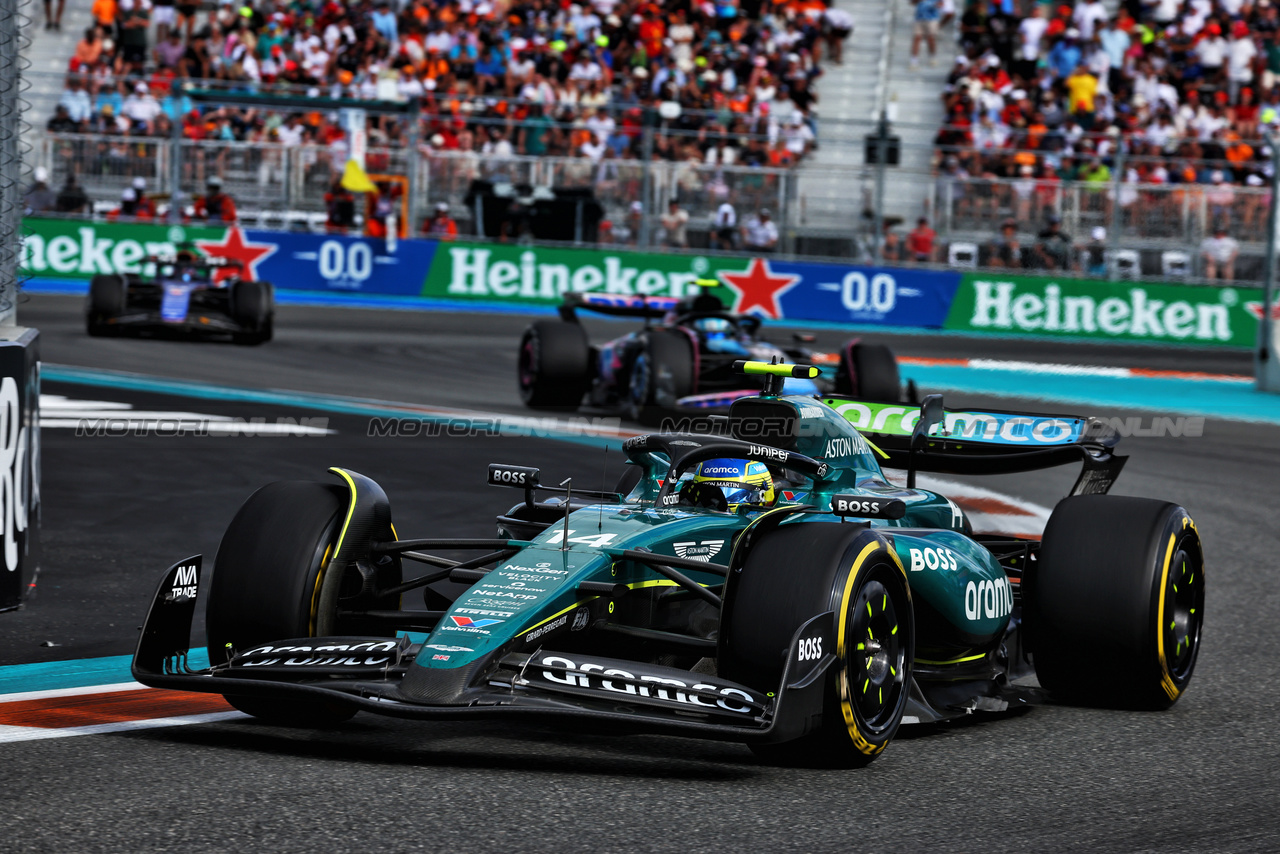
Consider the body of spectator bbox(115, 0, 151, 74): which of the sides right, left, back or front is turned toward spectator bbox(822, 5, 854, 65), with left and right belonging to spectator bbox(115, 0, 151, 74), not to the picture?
left

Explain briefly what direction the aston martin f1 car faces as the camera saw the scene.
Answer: facing the viewer and to the left of the viewer

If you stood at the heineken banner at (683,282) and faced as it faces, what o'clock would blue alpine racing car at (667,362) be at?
The blue alpine racing car is roughly at 12 o'clock from the heineken banner.

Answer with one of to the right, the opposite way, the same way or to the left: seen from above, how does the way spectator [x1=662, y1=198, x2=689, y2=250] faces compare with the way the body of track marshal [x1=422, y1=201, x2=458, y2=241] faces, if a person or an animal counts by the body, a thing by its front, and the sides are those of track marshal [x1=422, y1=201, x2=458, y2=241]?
the same way

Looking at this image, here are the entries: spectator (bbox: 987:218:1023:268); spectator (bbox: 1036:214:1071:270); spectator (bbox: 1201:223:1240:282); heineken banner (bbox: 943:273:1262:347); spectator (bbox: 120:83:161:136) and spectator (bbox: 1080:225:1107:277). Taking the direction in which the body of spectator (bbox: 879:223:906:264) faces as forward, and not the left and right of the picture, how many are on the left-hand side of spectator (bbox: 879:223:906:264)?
5

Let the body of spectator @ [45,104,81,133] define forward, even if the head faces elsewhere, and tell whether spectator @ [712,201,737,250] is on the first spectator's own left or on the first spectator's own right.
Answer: on the first spectator's own left

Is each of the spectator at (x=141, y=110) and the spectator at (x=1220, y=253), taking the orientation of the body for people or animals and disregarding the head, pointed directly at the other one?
no

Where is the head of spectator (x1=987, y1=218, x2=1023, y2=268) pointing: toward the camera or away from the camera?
toward the camera

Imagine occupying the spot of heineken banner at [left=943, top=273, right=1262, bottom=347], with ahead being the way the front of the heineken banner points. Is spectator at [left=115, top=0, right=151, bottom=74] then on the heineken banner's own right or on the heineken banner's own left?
on the heineken banner's own right

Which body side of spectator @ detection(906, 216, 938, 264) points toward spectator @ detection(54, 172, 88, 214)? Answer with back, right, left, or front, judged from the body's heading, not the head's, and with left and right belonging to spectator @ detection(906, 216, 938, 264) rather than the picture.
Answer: right

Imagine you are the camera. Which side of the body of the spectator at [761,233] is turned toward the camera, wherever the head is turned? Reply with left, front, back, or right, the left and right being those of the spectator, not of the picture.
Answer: front

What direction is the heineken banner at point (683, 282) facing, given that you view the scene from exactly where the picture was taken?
facing the viewer

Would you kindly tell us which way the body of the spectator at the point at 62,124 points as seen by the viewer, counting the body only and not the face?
toward the camera

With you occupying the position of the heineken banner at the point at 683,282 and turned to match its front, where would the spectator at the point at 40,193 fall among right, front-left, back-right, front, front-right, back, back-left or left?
right

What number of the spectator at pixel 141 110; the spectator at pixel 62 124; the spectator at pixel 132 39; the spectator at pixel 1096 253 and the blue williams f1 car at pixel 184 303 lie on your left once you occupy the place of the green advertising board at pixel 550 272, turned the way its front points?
1

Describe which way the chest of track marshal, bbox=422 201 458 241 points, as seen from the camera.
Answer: toward the camera

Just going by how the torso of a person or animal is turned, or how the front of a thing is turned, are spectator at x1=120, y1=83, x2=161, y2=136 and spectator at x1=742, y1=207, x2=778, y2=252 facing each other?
no

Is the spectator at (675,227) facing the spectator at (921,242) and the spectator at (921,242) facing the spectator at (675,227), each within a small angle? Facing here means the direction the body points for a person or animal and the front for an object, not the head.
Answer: no

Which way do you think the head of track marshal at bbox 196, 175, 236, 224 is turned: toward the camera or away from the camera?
toward the camera

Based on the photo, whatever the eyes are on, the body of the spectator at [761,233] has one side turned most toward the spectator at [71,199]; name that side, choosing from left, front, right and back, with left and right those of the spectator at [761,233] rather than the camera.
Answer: right
